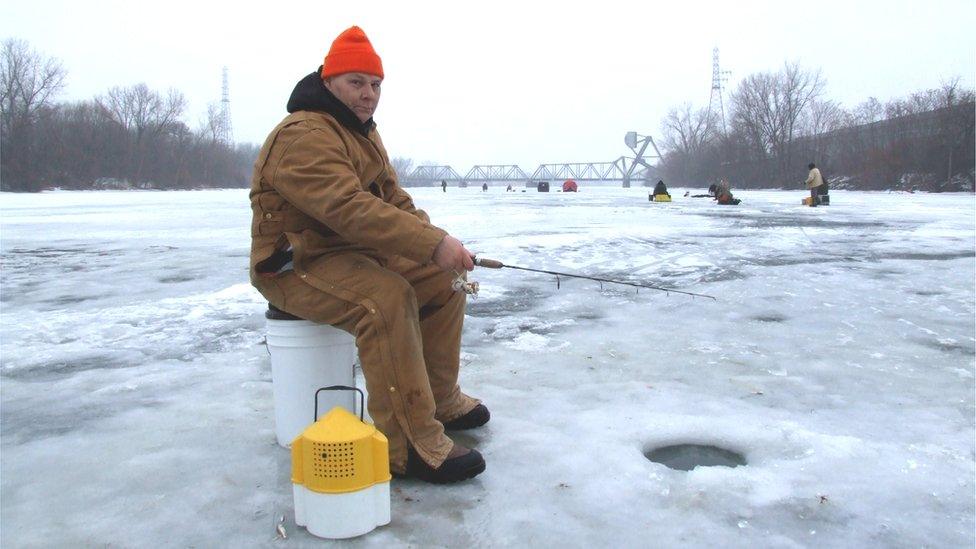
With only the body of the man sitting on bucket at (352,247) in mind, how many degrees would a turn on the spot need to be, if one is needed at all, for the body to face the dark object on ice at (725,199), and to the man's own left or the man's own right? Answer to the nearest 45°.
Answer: approximately 45° to the man's own left

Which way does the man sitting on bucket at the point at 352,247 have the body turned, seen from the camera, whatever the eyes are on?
to the viewer's right
